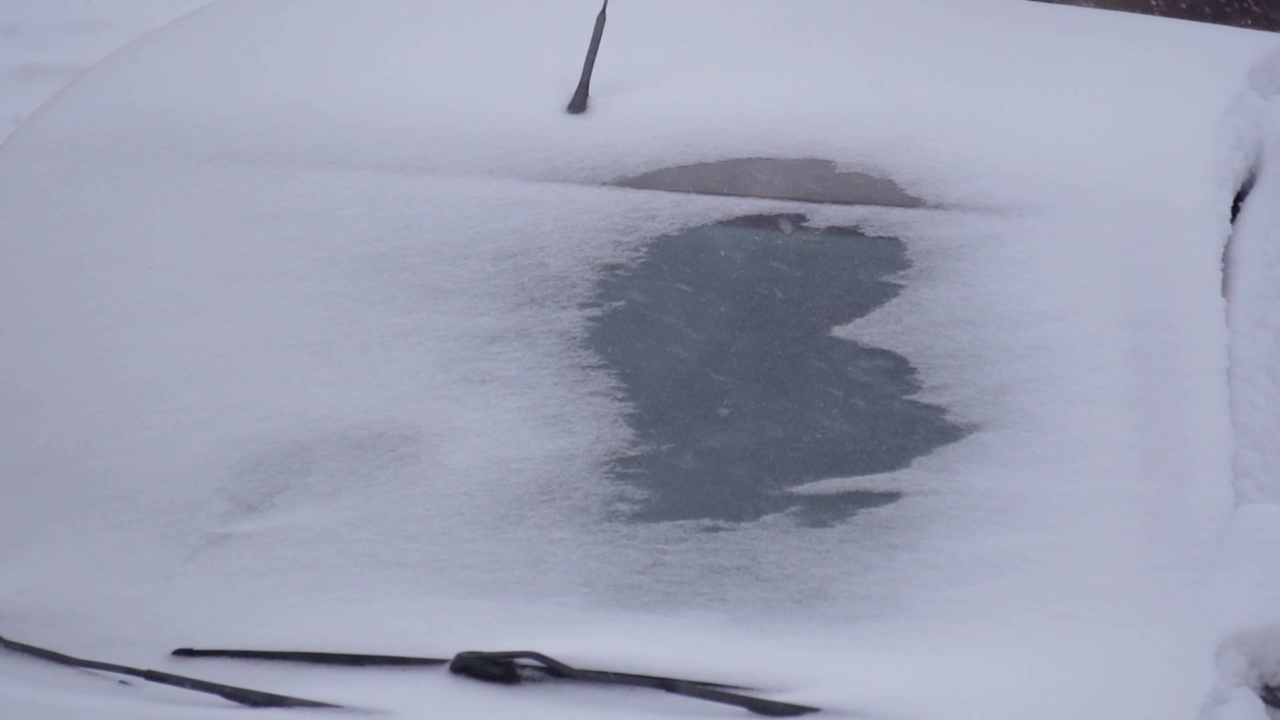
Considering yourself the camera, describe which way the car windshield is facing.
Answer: facing the viewer
